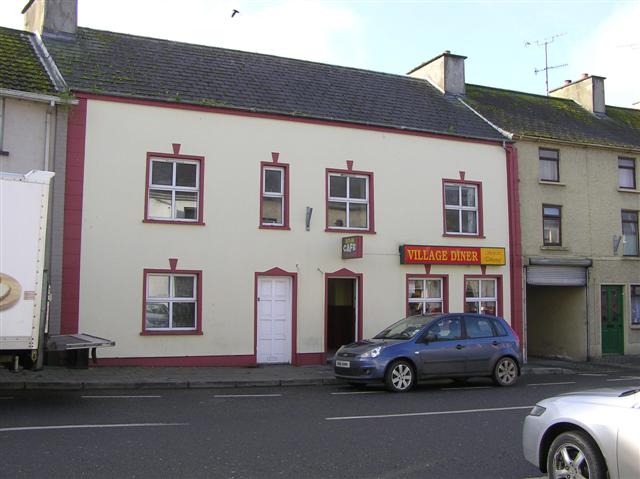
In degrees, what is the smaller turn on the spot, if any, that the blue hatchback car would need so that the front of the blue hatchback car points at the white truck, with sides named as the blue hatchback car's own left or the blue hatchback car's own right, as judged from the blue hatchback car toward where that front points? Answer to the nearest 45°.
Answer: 0° — it already faces it

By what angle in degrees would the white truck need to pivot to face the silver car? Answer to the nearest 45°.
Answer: approximately 135° to its left

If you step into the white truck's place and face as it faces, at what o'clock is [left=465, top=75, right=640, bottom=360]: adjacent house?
The adjacent house is roughly at 5 o'clock from the white truck.

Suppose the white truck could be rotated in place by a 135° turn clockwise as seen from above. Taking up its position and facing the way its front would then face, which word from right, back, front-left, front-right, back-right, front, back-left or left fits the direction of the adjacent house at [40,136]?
front-left

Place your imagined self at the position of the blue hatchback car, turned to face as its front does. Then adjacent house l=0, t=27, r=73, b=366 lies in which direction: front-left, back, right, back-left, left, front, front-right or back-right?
front-right

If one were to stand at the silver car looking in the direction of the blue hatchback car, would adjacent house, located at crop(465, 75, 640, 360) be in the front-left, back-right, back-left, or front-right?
front-right

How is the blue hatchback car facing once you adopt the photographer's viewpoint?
facing the viewer and to the left of the viewer

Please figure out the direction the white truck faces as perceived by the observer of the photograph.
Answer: facing to the left of the viewer

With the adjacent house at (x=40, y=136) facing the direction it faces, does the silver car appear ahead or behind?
ahead

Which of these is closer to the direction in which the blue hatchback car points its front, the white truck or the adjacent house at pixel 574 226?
the white truck

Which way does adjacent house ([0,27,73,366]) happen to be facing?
toward the camera

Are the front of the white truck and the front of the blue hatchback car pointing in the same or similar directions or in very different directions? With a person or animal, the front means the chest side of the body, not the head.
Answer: same or similar directions

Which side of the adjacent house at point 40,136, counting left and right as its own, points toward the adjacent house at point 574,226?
left

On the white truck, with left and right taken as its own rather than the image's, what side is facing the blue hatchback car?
back
